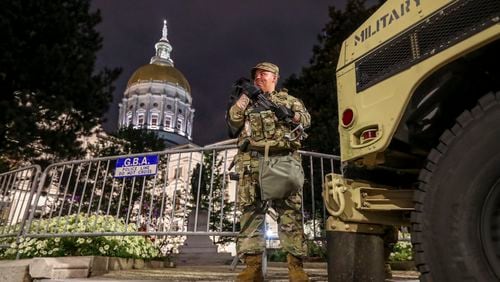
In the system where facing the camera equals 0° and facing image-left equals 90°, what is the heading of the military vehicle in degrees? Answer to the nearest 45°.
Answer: approximately 270°

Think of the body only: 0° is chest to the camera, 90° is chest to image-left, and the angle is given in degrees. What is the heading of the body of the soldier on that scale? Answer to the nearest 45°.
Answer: approximately 0°

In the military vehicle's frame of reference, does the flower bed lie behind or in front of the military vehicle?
behind

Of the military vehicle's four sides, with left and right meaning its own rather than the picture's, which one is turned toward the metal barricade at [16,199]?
back

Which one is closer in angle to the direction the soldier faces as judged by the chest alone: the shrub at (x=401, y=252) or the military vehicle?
the military vehicle

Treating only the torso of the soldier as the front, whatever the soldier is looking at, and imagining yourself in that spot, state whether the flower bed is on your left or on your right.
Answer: on your right

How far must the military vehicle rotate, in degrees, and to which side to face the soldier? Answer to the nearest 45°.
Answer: approximately 135° to its left

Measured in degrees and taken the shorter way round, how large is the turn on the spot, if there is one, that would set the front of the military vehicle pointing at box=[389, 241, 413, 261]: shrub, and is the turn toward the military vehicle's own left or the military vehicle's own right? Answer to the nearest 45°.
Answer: approximately 90° to the military vehicle's own left
